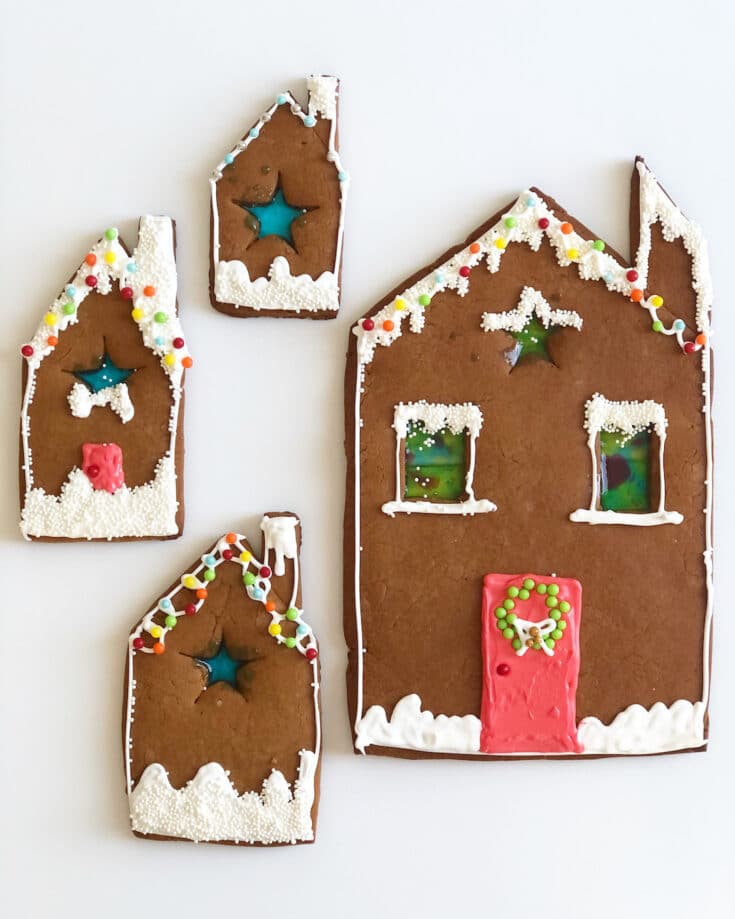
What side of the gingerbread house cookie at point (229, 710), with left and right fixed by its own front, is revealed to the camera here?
front

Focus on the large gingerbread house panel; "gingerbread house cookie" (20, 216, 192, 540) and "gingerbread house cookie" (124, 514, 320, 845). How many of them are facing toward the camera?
3

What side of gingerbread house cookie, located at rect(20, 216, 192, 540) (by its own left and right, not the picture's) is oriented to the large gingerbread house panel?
left

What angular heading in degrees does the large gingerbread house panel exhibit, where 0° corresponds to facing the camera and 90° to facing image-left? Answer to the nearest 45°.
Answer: approximately 0°

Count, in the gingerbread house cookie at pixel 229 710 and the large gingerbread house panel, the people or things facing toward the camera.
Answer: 2

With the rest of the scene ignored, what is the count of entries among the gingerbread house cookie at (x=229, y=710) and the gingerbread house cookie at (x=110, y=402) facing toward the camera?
2

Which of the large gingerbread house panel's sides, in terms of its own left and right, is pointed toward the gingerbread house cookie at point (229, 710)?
right
